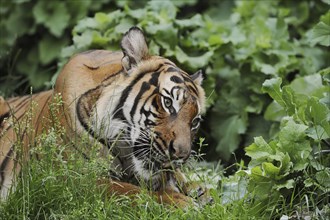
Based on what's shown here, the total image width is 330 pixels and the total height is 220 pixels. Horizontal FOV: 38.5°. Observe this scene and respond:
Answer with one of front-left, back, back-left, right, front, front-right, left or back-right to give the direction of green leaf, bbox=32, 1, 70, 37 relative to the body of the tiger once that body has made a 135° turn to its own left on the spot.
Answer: front

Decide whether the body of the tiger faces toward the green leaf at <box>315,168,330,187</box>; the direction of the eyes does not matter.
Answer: yes

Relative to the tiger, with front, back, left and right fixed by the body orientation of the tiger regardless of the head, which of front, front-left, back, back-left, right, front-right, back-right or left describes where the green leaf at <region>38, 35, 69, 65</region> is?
back-left

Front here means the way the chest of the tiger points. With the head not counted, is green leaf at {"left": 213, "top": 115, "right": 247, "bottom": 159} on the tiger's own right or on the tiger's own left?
on the tiger's own left

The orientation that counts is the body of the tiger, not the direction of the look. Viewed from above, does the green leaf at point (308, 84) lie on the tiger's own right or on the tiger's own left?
on the tiger's own left

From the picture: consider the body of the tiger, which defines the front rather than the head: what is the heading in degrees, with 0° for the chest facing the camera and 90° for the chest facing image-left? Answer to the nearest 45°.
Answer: approximately 315°

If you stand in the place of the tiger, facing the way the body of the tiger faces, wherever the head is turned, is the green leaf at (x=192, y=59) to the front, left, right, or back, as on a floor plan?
left
